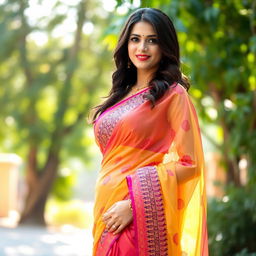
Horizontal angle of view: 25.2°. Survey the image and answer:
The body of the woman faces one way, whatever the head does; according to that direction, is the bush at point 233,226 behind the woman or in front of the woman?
behind

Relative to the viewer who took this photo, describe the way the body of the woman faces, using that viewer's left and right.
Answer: facing the viewer and to the left of the viewer

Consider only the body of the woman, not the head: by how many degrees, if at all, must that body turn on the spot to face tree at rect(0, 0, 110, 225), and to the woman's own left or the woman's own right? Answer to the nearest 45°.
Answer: approximately 135° to the woman's own right
